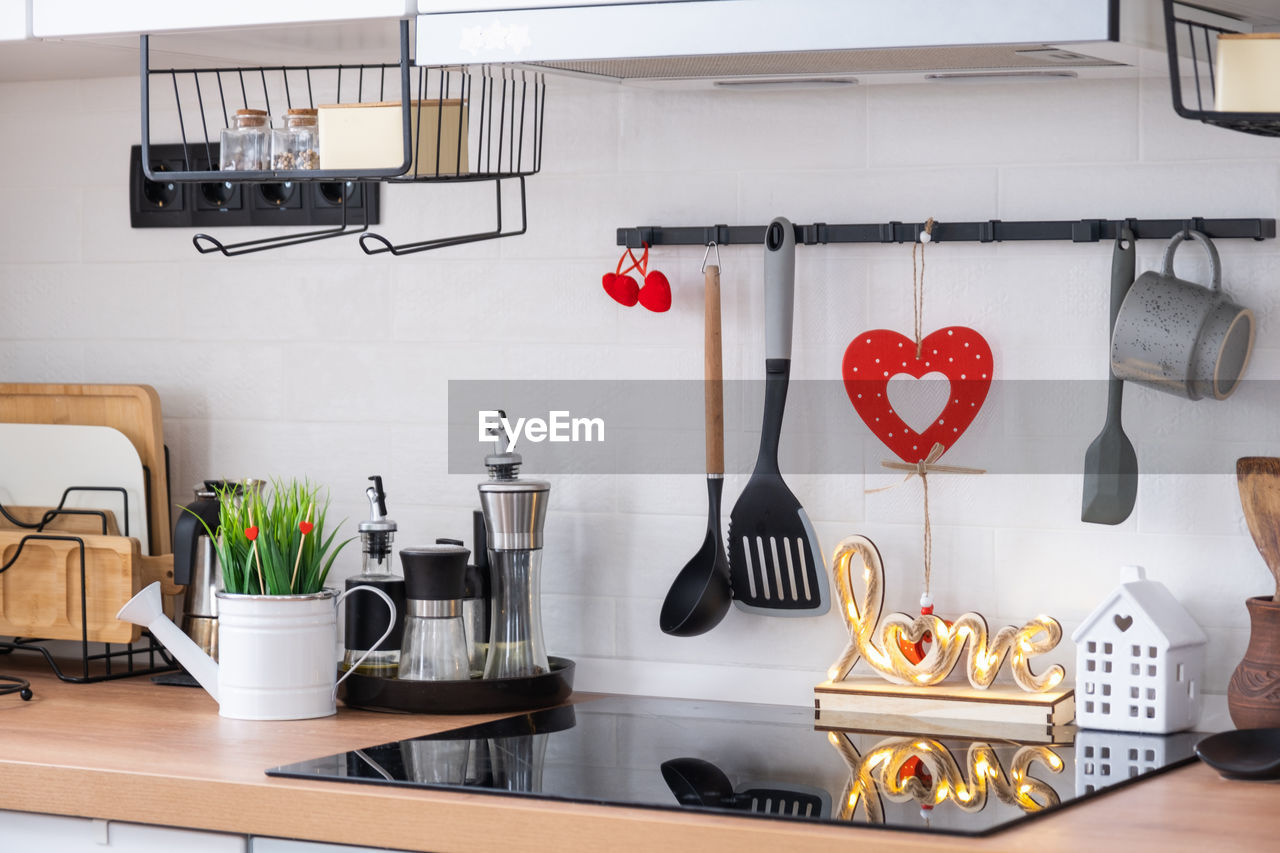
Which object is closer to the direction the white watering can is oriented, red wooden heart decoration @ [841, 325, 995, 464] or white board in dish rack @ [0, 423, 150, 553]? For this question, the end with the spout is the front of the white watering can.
the white board in dish rack

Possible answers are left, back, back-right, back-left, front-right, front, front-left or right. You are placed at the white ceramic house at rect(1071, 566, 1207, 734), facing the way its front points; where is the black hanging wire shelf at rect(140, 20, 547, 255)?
front-right

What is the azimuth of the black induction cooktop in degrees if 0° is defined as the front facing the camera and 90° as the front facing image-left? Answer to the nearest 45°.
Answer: approximately 45°

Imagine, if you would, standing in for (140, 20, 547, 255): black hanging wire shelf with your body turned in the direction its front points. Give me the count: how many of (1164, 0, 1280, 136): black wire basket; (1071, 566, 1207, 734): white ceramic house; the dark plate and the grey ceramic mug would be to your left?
4

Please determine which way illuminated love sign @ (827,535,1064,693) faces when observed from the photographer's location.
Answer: facing the viewer

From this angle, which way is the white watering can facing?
to the viewer's left

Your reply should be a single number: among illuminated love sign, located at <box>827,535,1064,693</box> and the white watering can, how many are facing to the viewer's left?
1

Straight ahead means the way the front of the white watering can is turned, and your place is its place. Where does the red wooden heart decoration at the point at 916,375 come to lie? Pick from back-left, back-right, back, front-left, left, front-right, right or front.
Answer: back

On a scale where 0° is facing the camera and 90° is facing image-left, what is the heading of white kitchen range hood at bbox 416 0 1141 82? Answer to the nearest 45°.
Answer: approximately 45°

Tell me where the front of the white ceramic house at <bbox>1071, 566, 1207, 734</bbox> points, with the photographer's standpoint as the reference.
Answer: facing the viewer and to the left of the viewer

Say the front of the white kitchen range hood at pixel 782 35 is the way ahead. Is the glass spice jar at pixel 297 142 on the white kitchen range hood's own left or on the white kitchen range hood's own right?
on the white kitchen range hood's own right
